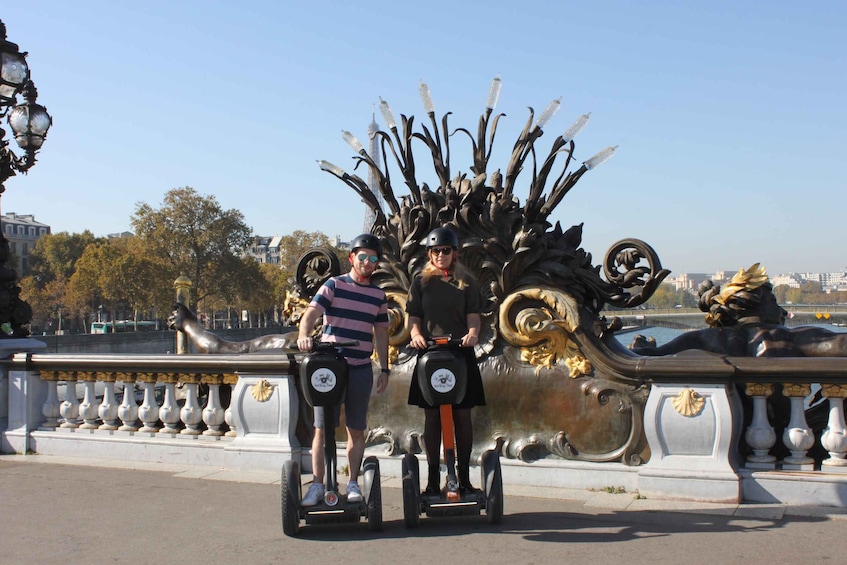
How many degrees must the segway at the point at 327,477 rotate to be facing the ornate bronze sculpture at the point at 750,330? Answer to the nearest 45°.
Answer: approximately 90° to its left

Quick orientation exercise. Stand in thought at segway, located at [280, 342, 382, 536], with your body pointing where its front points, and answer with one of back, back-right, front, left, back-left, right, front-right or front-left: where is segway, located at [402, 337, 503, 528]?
left

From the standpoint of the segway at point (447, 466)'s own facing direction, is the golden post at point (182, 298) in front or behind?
behind

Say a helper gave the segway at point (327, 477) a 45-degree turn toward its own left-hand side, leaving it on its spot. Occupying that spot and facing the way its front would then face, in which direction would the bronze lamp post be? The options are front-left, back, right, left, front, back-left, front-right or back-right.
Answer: back

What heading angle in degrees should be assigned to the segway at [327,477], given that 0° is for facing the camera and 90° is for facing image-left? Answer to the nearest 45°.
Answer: approximately 0°
